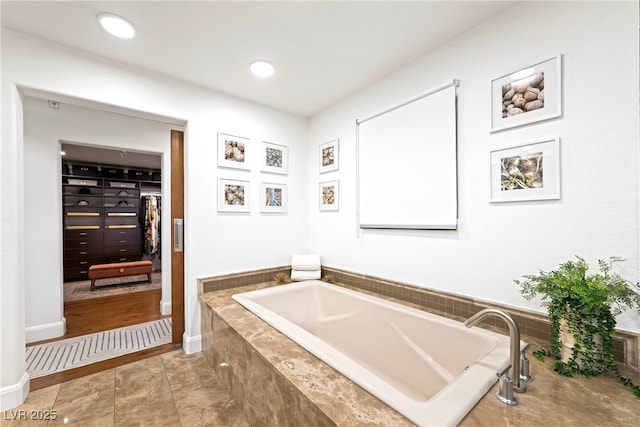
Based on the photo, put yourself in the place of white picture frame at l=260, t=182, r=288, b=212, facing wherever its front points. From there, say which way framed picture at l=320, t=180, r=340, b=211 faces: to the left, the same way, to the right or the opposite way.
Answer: to the right

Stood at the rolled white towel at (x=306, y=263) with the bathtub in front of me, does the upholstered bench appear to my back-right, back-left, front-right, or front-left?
back-right

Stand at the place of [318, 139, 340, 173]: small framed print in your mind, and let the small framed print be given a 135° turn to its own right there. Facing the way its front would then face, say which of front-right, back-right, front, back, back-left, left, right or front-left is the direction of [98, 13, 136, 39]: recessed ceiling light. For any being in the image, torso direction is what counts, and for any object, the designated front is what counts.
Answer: back-left

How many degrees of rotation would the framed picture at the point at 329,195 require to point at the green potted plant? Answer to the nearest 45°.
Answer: approximately 90° to its left

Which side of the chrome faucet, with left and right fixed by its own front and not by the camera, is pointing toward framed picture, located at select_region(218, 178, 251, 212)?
front

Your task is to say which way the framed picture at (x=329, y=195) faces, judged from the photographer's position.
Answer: facing the viewer and to the left of the viewer

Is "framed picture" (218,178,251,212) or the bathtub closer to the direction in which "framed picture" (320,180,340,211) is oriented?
the framed picture

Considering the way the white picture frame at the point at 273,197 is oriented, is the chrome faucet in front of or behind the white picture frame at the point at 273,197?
in front

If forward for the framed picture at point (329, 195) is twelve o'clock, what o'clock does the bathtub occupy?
The bathtub is roughly at 10 o'clock from the framed picture.

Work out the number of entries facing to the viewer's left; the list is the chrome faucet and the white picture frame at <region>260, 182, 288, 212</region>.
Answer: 1

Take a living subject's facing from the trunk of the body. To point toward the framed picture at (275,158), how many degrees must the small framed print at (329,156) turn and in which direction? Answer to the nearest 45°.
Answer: approximately 45° to its right

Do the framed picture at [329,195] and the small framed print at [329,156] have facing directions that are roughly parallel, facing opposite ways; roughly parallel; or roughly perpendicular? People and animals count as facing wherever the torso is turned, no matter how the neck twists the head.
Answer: roughly parallel

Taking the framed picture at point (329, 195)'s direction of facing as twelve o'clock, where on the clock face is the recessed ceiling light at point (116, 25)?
The recessed ceiling light is roughly at 12 o'clock from the framed picture.

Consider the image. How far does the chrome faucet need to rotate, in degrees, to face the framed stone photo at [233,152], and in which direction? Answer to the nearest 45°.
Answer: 0° — it already faces it

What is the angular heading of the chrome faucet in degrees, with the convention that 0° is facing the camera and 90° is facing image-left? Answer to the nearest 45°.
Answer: approximately 90°
